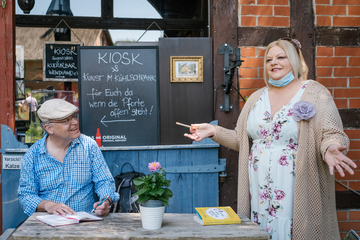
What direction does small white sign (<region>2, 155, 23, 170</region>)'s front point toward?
toward the camera

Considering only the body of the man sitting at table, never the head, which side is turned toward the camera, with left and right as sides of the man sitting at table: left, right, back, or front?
front

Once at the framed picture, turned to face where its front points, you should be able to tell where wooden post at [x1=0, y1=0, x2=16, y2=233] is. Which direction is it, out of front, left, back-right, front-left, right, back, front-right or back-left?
right

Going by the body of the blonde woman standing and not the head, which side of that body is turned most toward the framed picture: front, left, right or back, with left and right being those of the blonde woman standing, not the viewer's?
right

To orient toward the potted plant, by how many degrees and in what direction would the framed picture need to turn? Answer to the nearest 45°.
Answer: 0° — it already faces it

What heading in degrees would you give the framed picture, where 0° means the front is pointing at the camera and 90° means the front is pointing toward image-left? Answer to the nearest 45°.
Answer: approximately 0°

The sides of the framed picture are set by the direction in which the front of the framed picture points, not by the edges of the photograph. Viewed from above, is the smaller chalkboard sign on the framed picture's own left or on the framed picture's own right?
on the framed picture's own right

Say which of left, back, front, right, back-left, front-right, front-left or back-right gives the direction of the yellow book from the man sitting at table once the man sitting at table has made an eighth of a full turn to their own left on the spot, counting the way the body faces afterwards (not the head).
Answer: front

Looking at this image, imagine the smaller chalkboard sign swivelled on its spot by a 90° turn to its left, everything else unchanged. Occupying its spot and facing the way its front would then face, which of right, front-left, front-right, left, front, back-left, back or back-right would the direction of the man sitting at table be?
right

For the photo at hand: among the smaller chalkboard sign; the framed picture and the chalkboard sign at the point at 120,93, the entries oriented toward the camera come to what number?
3

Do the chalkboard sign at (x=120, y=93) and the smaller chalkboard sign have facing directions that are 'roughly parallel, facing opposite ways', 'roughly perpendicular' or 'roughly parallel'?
roughly parallel

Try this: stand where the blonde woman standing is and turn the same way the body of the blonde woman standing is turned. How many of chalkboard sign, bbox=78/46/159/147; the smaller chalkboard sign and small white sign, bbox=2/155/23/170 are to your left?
0

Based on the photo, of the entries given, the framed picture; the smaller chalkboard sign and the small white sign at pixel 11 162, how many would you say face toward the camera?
3

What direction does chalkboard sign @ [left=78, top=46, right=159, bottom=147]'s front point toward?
toward the camera

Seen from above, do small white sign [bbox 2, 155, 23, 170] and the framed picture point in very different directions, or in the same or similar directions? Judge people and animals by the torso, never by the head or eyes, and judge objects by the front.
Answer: same or similar directions

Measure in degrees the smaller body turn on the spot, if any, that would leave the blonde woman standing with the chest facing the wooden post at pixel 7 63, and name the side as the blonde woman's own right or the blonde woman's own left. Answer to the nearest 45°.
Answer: approximately 45° to the blonde woman's own right

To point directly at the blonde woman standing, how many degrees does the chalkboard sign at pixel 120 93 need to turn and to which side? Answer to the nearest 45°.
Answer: approximately 45° to its left

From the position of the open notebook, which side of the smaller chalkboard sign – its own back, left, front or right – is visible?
front

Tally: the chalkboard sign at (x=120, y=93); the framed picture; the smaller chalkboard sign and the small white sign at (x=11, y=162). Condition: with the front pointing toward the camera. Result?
4
